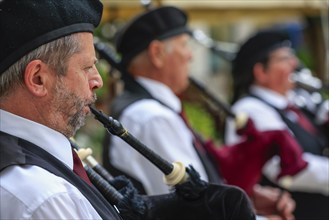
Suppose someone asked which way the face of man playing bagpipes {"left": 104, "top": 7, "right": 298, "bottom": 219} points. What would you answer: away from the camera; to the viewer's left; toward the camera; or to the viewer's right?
to the viewer's right

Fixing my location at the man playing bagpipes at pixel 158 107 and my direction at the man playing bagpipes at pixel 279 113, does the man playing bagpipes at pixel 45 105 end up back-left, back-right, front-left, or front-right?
back-right

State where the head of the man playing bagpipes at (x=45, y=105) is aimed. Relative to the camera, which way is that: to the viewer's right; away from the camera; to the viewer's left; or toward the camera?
to the viewer's right

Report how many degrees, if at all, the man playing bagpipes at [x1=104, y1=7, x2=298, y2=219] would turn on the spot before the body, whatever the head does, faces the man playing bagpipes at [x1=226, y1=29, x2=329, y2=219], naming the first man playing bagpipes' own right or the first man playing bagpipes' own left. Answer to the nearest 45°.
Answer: approximately 45° to the first man playing bagpipes' own left

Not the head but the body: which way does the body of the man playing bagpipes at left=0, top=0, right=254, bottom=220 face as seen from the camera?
to the viewer's right
